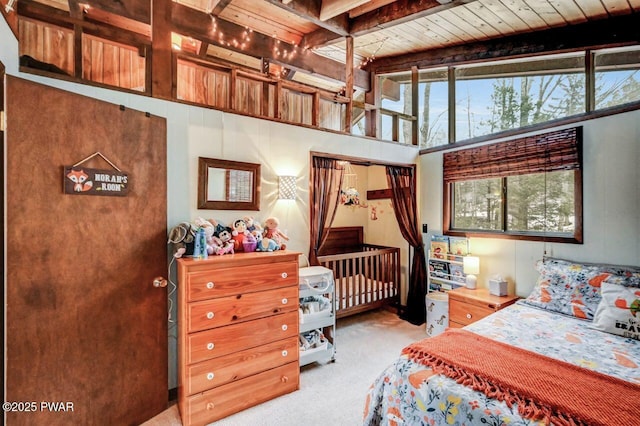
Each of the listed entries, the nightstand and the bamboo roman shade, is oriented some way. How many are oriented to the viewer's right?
0

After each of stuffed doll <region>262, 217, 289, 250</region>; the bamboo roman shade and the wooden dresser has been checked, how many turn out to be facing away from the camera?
0

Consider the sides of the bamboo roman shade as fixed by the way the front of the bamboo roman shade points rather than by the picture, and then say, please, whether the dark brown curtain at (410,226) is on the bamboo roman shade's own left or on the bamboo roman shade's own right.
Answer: on the bamboo roman shade's own right

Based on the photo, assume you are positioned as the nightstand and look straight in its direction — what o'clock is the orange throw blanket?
The orange throw blanket is roughly at 10 o'clock from the nightstand.

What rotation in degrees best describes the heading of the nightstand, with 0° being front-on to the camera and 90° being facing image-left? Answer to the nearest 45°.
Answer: approximately 45°

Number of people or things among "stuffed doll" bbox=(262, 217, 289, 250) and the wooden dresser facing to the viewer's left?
0
